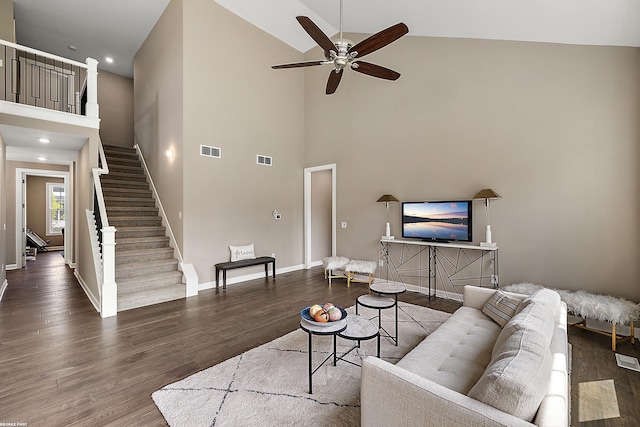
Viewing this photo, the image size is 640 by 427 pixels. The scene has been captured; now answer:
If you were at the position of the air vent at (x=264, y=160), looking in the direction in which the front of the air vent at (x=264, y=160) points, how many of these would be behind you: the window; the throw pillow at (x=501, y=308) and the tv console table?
1

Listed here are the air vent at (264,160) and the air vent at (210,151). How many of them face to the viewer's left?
0

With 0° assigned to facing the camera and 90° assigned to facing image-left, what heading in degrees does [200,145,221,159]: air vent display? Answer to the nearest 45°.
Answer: approximately 315°

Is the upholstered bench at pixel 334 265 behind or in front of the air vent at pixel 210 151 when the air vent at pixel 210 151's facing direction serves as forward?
in front

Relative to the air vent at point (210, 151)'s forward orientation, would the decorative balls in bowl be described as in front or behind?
in front

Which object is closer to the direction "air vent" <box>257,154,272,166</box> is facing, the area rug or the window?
the area rug
